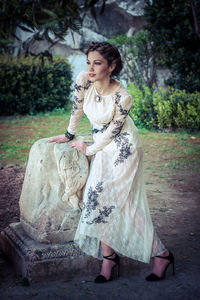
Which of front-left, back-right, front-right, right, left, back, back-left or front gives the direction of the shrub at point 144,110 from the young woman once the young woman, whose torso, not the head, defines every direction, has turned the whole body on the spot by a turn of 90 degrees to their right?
front-right

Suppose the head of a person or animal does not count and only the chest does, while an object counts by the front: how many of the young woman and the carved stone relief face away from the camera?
0

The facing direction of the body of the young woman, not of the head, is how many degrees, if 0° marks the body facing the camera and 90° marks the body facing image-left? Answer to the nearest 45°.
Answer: approximately 45°

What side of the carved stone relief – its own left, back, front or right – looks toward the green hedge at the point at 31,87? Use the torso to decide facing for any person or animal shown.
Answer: back

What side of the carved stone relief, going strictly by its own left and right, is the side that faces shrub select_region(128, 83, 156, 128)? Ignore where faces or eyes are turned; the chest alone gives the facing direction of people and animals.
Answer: back

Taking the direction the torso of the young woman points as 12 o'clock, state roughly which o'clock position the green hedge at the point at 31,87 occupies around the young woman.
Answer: The green hedge is roughly at 4 o'clock from the young woman.
